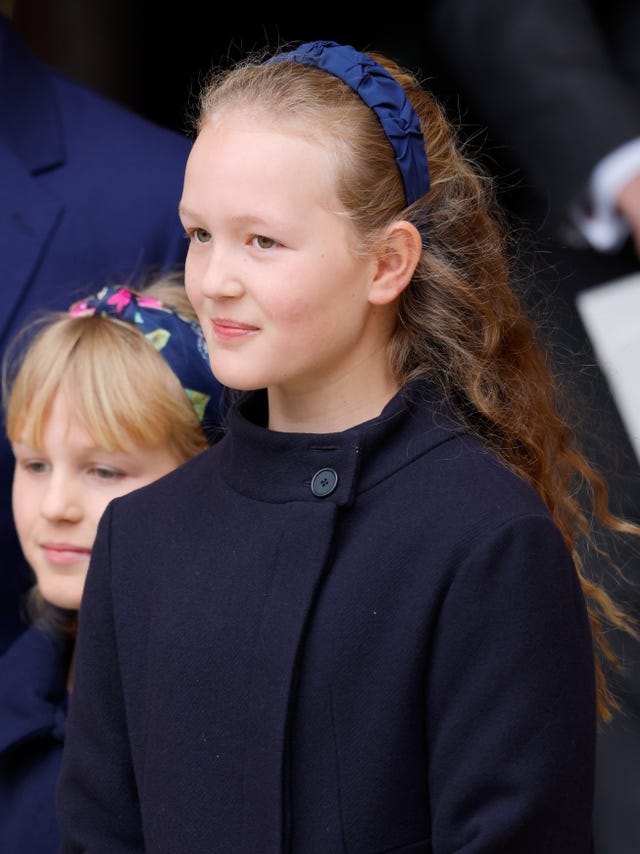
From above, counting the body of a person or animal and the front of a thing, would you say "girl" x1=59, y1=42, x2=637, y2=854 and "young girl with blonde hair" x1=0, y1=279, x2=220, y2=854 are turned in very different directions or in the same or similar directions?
same or similar directions

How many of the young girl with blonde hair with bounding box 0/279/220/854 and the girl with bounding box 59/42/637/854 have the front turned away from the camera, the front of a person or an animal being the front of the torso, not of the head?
0

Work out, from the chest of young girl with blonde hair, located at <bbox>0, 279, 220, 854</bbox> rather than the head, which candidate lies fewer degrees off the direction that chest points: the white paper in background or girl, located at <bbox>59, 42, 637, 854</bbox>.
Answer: the girl

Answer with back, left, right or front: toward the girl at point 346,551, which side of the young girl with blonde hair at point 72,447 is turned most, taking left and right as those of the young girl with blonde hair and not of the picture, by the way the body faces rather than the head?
left

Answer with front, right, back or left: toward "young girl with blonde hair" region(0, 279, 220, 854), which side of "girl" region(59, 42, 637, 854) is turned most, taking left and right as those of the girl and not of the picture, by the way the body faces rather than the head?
right

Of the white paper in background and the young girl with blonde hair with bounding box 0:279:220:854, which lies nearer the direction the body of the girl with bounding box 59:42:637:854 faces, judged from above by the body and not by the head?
the young girl with blonde hair

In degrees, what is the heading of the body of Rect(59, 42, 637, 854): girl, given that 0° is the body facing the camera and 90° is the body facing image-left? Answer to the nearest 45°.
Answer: approximately 45°

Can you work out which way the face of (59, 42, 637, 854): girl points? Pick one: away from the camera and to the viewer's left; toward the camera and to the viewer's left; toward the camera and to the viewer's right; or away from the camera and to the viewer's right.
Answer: toward the camera and to the viewer's left

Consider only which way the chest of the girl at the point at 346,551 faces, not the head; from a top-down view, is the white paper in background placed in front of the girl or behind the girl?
behind
